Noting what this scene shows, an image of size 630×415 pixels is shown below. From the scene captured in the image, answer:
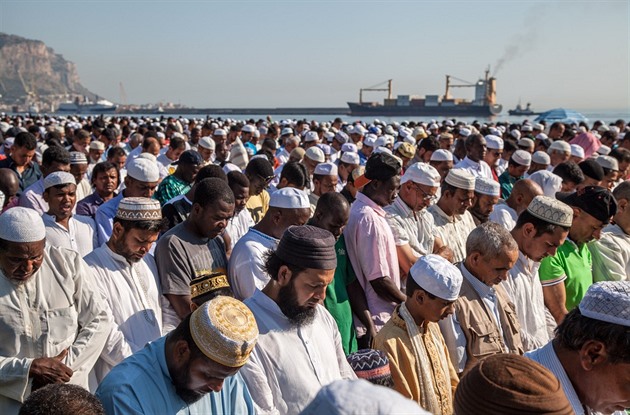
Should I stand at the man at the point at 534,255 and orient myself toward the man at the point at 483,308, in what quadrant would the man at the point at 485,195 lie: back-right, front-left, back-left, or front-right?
back-right

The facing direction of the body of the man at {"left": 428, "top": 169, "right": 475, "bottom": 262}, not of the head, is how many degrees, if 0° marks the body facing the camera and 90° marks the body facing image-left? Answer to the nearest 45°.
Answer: approximately 315°

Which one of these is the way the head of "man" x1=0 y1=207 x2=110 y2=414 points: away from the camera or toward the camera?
toward the camera

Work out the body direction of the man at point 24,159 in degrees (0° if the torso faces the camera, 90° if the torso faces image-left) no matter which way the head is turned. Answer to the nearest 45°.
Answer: approximately 315°

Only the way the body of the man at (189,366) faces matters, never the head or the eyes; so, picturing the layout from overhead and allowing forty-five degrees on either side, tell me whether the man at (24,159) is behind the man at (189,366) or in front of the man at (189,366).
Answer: behind

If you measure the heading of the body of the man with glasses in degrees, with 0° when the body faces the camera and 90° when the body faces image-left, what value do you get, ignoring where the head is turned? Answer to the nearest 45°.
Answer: approximately 315°

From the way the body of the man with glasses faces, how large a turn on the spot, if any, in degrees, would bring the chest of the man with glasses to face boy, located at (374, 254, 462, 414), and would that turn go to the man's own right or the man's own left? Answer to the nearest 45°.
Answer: approximately 45° to the man's own right

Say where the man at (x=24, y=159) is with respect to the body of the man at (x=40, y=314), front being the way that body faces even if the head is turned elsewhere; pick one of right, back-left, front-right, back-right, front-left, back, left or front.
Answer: back

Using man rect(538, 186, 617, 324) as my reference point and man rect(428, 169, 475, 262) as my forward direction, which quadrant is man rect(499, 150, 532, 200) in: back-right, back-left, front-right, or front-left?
front-right

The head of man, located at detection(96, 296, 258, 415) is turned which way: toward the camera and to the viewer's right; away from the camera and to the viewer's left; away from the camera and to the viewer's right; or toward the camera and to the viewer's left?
toward the camera and to the viewer's right

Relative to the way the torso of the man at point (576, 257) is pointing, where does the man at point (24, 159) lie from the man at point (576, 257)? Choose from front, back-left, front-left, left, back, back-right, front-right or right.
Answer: back-right
